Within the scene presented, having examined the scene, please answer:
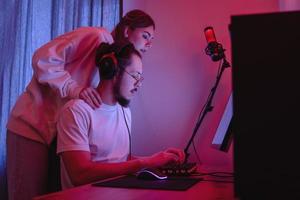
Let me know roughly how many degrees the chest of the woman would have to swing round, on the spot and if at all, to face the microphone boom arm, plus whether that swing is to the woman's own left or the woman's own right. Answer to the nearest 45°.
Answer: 0° — they already face it

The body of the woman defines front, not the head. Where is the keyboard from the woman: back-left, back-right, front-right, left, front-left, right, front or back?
front-right

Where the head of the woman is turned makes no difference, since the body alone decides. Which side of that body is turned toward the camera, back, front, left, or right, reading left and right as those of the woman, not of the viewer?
right

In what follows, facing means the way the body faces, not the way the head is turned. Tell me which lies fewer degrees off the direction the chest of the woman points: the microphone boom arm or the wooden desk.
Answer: the microphone boom arm
